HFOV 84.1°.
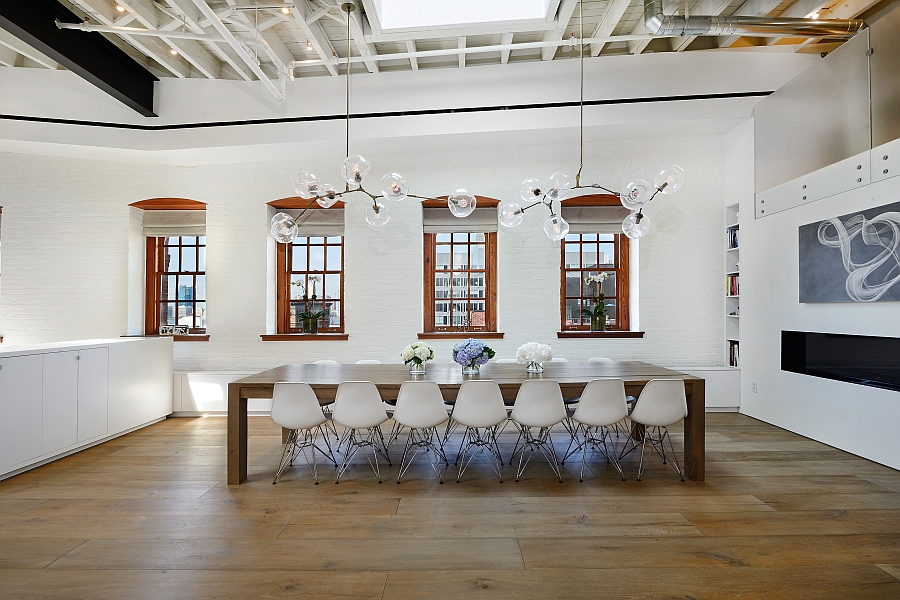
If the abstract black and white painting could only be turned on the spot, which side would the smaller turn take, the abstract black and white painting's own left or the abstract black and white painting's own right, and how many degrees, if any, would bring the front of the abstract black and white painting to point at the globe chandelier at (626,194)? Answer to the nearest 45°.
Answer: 0° — it already faces it

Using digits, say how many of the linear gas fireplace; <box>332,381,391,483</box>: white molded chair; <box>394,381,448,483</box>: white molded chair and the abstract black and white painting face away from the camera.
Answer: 2

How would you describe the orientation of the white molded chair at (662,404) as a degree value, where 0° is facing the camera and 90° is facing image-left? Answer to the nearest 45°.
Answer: approximately 135°

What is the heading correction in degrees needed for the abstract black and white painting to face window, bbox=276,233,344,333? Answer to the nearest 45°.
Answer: approximately 45° to its right

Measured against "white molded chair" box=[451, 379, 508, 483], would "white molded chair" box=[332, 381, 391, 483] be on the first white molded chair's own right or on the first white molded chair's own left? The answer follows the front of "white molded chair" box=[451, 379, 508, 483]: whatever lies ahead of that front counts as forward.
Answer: on the first white molded chair's own left

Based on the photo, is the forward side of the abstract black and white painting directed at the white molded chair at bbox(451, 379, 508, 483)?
yes

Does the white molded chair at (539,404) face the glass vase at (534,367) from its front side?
yes

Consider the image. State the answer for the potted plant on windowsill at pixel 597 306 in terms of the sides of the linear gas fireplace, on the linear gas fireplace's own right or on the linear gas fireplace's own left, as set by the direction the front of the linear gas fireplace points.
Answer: on the linear gas fireplace's own right

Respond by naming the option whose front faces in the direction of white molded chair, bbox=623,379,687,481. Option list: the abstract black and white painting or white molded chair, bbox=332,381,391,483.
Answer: the abstract black and white painting

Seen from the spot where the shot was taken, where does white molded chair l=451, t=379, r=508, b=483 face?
facing away from the viewer

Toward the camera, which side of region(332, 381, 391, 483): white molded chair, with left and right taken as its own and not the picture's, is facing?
back

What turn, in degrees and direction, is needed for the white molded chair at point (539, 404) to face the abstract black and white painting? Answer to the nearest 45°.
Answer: approximately 90° to its right
